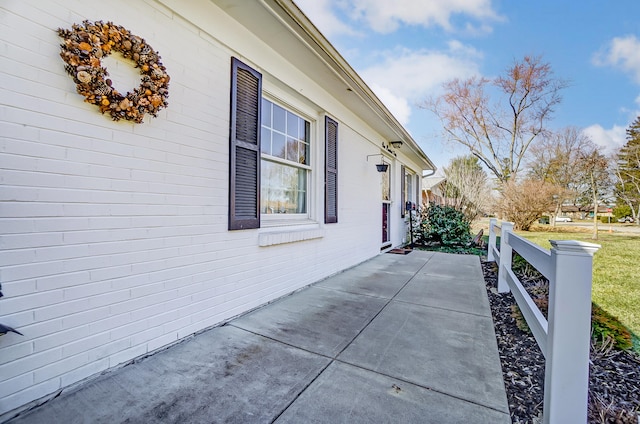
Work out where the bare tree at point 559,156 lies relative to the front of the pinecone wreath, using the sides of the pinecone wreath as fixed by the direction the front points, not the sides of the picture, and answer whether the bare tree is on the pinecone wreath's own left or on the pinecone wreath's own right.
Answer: on the pinecone wreath's own left

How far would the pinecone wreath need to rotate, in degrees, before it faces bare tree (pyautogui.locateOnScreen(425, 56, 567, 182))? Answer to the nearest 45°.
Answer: approximately 45° to its left

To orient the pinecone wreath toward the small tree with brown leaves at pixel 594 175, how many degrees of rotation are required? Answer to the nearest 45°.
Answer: approximately 45° to its left

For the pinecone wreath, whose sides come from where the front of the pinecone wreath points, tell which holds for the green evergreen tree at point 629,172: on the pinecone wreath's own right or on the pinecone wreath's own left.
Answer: on the pinecone wreath's own left

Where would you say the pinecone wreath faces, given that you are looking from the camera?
facing the viewer and to the right of the viewer

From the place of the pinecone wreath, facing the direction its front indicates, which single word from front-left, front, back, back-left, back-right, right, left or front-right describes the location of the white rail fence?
front
